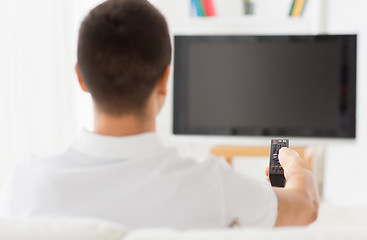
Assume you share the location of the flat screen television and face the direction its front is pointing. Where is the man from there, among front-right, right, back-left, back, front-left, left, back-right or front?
front

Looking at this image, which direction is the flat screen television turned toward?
toward the camera

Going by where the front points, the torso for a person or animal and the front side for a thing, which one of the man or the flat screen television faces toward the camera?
the flat screen television

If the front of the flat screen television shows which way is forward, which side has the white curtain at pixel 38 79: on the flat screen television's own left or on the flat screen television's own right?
on the flat screen television's own right

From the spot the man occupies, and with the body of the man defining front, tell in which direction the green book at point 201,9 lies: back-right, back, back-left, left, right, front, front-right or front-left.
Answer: front

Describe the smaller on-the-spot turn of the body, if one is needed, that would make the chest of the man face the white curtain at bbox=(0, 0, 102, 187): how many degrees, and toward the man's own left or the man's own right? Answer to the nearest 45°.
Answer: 0° — they already face it

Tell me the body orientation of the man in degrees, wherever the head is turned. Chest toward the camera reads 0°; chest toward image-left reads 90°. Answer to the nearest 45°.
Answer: approximately 180°

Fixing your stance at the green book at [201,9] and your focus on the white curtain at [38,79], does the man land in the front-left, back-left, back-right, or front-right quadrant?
front-left

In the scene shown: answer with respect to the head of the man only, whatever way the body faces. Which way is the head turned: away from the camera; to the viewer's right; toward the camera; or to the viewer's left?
away from the camera

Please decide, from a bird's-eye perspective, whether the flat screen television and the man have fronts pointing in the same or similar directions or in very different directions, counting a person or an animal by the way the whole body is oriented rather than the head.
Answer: very different directions

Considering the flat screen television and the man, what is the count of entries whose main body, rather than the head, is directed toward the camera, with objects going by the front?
1

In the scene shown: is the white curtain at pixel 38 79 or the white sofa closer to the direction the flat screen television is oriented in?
the white sofa

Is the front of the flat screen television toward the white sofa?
yes

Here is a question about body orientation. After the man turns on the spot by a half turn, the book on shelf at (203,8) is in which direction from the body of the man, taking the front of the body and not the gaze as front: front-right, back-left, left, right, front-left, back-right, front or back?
back

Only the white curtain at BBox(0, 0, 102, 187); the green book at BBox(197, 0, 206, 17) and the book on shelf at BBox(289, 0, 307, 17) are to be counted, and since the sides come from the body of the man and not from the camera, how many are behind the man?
0
